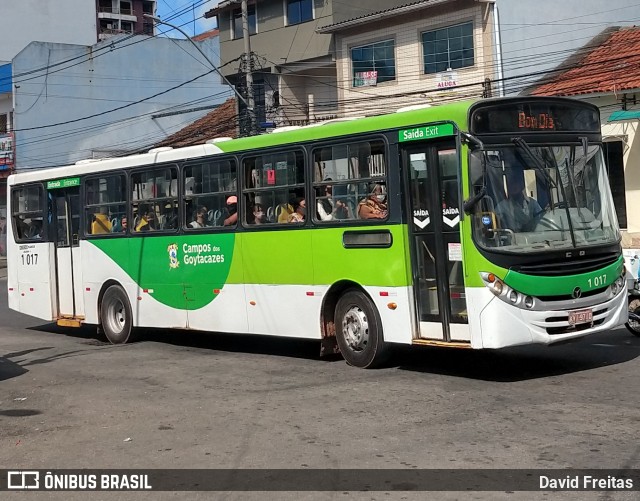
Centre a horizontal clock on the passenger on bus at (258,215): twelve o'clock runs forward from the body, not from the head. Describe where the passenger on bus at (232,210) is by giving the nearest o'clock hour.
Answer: the passenger on bus at (232,210) is roughly at 6 o'clock from the passenger on bus at (258,215).

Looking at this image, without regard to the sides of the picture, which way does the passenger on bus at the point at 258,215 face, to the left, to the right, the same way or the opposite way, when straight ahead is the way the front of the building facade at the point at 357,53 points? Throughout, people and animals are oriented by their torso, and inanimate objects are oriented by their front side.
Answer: to the left

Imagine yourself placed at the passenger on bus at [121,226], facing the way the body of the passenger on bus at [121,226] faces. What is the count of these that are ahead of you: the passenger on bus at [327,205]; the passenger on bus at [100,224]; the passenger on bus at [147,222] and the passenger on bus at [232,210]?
3

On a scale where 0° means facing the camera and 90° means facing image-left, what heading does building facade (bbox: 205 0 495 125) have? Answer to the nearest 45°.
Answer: approximately 45°

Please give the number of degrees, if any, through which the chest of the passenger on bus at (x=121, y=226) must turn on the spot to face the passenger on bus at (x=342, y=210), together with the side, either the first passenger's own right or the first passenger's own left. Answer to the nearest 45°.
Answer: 0° — they already face them

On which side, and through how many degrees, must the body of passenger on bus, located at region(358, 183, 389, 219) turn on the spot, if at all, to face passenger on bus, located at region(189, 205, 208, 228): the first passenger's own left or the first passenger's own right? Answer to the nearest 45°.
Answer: approximately 180°

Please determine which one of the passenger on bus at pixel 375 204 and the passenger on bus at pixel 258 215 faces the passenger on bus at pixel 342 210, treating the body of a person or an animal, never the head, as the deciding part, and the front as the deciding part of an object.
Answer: the passenger on bus at pixel 258 215

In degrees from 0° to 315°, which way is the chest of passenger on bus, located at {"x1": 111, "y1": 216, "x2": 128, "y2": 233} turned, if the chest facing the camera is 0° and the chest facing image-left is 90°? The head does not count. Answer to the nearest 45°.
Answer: approximately 315°

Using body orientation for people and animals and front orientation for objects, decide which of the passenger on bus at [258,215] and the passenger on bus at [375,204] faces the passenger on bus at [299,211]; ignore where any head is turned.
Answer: the passenger on bus at [258,215]
